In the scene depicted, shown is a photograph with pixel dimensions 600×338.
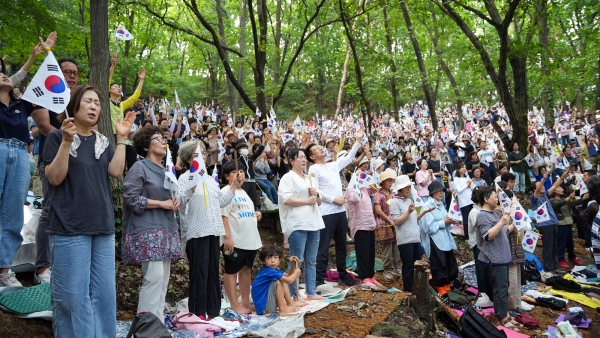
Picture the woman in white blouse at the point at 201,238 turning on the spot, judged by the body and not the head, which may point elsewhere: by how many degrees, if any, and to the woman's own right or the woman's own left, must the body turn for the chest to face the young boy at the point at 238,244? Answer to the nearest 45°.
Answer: approximately 90° to the woman's own left

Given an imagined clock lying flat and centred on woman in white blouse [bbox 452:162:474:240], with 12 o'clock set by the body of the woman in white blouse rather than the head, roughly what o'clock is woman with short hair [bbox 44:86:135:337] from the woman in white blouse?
The woman with short hair is roughly at 2 o'clock from the woman in white blouse.

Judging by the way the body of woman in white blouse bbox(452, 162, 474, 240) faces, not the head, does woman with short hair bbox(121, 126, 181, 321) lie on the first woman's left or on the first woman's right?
on the first woman's right

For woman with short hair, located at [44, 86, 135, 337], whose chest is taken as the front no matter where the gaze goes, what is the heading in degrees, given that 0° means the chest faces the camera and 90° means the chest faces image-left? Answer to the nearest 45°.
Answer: approximately 315°

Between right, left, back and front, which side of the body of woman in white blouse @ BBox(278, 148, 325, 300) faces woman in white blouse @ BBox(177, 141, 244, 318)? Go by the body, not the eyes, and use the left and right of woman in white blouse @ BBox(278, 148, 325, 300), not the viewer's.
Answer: right

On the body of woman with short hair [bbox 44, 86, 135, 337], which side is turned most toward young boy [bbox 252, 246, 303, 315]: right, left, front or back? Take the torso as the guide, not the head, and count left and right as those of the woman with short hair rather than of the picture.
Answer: left

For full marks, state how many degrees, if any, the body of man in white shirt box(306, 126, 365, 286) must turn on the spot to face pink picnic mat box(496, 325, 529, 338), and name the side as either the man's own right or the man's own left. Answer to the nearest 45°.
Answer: approximately 45° to the man's own left

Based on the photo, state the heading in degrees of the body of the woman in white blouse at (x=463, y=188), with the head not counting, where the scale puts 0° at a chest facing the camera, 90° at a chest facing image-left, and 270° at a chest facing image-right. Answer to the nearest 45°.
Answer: approximately 315°

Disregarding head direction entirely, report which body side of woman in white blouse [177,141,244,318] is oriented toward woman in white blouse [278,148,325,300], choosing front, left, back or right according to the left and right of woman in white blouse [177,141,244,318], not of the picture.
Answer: left

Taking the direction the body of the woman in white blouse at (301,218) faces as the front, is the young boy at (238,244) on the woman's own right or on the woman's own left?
on the woman's own right

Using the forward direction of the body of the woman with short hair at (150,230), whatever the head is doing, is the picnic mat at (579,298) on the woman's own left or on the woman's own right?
on the woman's own left

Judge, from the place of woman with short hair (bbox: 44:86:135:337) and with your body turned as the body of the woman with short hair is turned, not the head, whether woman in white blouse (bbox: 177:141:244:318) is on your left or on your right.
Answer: on your left
